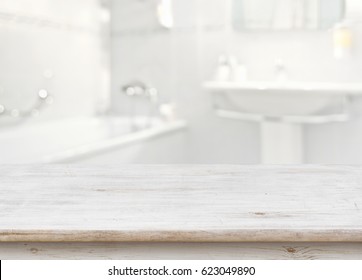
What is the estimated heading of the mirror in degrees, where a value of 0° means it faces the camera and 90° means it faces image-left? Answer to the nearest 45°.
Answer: approximately 0°

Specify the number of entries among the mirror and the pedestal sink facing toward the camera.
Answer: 2

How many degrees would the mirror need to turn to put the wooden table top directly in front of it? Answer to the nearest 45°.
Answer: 0° — it already faces it

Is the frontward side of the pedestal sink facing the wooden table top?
yes
